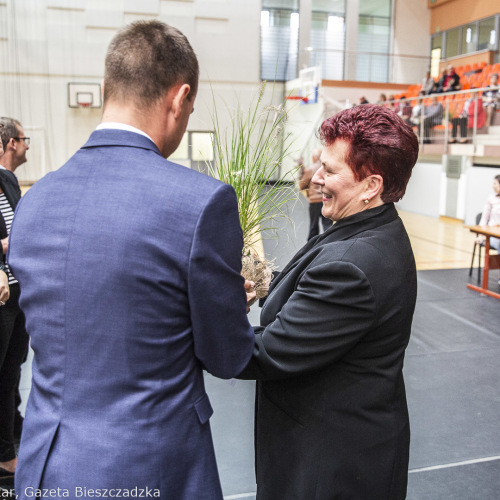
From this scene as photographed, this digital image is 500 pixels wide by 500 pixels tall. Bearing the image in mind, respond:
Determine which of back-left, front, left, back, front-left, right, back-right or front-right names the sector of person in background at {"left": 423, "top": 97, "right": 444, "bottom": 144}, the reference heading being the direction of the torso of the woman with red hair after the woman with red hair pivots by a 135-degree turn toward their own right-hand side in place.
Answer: front-left

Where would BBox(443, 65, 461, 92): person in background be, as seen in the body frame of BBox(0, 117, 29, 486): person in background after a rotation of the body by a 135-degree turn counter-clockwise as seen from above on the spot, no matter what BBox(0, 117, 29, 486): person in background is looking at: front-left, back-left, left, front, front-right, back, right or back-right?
right

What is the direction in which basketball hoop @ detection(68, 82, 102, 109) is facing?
toward the camera

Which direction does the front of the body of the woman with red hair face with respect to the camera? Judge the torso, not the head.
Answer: to the viewer's left

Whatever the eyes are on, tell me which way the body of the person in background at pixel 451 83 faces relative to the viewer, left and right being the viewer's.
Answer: facing the viewer and to the left of the viewer

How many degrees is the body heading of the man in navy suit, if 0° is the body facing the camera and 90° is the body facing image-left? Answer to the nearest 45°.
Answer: approximately 225°

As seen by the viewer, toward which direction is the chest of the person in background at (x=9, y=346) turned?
to the viewer's right

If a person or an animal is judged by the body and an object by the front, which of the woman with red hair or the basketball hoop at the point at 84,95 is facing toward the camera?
the basketball hoop

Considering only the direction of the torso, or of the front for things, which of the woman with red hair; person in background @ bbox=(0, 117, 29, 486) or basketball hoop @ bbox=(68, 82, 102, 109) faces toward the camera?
the basketball hoop

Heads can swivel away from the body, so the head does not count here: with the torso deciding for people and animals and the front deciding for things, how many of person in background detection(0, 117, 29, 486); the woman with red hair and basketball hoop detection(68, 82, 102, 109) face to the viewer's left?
1

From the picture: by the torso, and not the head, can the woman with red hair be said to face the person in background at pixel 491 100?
no

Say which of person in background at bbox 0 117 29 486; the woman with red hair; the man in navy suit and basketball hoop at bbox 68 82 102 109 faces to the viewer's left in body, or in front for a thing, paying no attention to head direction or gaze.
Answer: the woman with red hair

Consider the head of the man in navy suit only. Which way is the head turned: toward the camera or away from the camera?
away from the camera

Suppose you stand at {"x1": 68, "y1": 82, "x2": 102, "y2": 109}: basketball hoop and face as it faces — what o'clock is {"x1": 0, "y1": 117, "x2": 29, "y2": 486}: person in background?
The person in background is roughly at 12 o'clock from the basketball hoop.

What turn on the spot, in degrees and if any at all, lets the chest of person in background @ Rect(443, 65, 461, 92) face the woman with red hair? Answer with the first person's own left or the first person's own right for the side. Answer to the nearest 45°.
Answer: approximately 45° to the first person's own left

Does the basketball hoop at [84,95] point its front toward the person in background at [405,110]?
no

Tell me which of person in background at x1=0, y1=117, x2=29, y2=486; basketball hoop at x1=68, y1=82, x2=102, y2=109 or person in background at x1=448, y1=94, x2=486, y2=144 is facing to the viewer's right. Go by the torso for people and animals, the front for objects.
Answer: person in background at x1=0, y1=117, x2=29, y2=486
